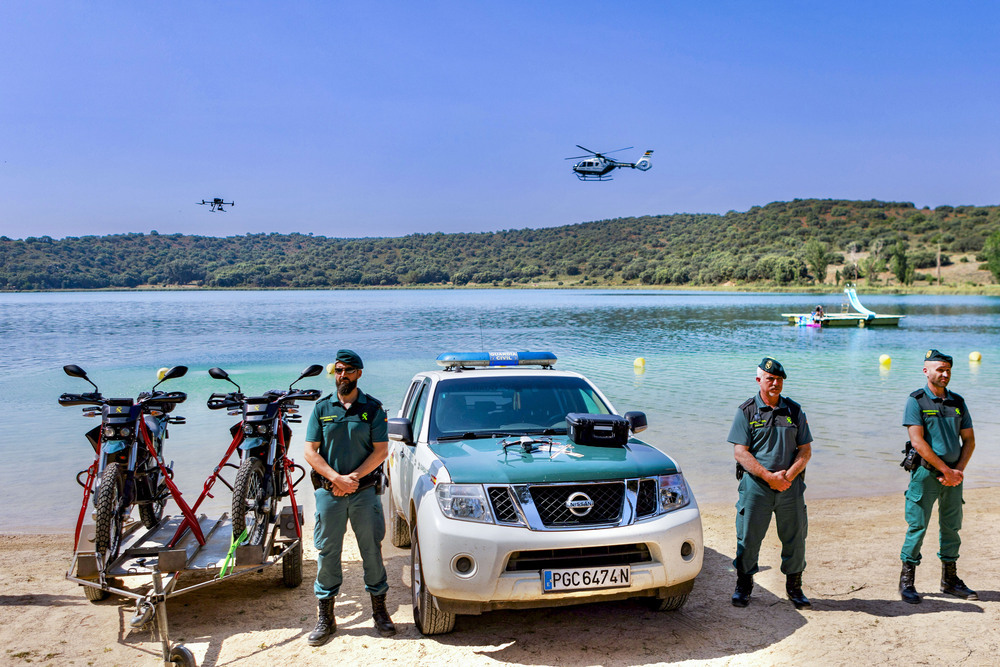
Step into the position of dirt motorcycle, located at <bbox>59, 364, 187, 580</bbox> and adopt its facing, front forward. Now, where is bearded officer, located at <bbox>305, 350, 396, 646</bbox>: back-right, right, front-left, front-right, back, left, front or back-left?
front-left

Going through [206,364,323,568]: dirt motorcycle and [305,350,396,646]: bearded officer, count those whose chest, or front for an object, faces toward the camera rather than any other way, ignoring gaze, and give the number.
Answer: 2

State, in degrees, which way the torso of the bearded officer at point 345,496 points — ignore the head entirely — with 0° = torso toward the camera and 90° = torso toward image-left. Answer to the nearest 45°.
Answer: approximately 0°

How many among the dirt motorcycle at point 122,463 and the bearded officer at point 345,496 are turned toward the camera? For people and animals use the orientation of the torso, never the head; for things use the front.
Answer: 2

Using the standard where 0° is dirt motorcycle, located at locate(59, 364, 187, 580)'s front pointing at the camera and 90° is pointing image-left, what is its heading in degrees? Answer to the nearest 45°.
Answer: approximately 0°

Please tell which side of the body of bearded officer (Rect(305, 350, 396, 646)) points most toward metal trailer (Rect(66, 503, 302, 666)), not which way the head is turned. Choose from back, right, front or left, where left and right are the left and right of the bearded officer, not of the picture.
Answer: right

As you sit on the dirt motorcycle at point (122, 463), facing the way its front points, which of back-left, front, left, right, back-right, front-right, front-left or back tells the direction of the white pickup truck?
front-left

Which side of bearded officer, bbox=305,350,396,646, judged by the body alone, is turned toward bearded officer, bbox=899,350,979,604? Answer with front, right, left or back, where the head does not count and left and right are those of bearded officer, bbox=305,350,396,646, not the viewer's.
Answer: left

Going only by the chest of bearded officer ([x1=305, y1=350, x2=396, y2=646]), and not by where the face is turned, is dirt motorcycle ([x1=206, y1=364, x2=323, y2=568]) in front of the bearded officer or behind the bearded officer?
behind
